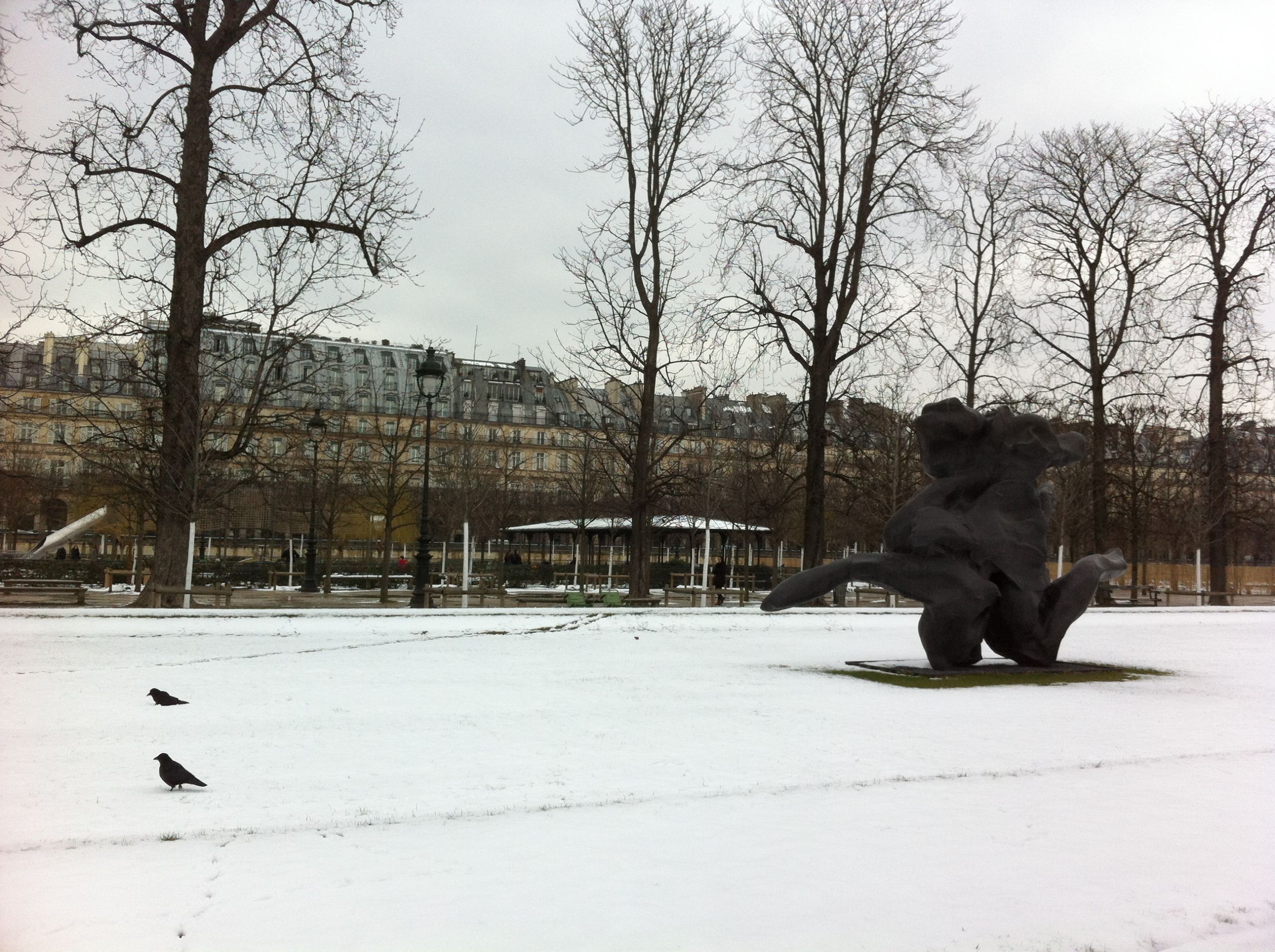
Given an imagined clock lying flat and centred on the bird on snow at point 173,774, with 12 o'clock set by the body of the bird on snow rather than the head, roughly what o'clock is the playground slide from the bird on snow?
The playground slide is roughly at 3 o'clock from the bird on snow.

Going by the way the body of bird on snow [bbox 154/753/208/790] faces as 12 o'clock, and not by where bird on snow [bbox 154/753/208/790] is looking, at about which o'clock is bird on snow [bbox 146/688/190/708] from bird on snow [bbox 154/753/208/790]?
bird on snow [bbox 146/688/190/708] is roughly at 3 o'clock from bird on snow [bbox 154/753/208/790].

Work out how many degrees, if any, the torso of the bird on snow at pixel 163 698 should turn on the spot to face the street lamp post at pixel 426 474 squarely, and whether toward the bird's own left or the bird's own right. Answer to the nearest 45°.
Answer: approximately 90° to the bird's own right

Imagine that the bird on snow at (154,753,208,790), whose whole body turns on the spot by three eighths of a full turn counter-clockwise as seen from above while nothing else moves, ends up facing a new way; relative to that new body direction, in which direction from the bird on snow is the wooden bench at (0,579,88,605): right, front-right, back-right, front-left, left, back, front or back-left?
back-left

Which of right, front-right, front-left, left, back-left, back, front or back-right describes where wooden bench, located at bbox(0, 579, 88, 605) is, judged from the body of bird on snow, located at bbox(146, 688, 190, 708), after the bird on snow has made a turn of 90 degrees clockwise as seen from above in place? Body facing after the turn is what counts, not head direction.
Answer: front

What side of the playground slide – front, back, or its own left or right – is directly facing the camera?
left

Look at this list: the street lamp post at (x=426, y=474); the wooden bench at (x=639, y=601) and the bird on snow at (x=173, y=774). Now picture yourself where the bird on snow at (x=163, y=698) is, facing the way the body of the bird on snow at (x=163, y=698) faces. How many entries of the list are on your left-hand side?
1

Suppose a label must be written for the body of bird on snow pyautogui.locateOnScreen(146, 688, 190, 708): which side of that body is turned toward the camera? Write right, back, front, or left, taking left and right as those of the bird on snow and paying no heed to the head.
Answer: left

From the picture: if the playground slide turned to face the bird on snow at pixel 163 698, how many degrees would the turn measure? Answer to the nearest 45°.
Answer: approximately 90° to its left

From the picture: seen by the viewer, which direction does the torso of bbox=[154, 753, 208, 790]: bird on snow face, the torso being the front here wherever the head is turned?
to the viewer's left

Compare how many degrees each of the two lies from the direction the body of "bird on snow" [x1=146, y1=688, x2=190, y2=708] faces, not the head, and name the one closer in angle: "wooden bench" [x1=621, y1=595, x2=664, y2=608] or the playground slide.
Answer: the playground slide
